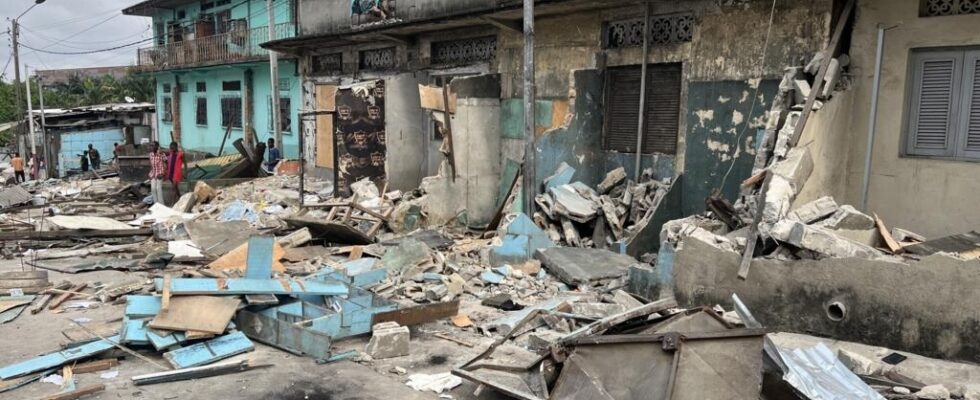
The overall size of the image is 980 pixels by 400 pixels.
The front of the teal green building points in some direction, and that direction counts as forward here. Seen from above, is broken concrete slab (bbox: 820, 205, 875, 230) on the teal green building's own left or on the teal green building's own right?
on the teal green building's own left

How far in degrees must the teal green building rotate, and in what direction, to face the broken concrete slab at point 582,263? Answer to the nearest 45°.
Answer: approximately 45° to its left

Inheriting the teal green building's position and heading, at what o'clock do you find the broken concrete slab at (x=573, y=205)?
The broken concrete slab is roughly at 10 o'clock from the teal green building.

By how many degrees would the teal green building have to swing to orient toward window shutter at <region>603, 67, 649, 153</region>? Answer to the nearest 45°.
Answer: approximately 45° to its left

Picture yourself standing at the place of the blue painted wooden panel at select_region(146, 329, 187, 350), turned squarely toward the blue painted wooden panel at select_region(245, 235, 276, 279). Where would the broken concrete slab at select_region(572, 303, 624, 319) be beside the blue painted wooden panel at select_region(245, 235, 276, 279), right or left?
right

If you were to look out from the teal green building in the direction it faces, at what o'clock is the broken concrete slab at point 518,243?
The broken concrete slab is roughly at 10 o'clock from the teal green building.

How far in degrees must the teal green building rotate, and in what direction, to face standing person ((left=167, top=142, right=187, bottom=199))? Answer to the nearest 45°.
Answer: approximately 45° to its left
